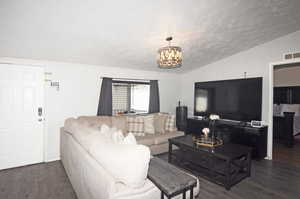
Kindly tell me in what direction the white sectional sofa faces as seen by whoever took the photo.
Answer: facing away from the viewer and to the right of the viewer

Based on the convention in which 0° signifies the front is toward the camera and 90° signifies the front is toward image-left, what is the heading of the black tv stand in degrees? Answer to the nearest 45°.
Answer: approximately 45°

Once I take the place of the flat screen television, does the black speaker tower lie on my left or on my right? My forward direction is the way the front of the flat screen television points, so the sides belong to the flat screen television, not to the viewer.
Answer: on my right

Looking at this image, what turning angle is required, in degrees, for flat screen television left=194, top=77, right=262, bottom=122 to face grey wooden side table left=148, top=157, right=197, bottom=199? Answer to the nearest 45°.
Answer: approximately 45° to its left

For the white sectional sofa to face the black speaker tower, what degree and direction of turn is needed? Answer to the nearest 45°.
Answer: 0° — it already faces it

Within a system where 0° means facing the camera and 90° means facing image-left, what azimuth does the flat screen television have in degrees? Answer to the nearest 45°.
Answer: approximately 45°

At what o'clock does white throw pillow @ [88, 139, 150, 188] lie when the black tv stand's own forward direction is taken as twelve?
The white throw pillow is roughly at 11 o'clock from the black tv stand.

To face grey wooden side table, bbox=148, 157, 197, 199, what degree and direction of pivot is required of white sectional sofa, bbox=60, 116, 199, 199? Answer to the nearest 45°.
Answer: approximately 45° to its right
